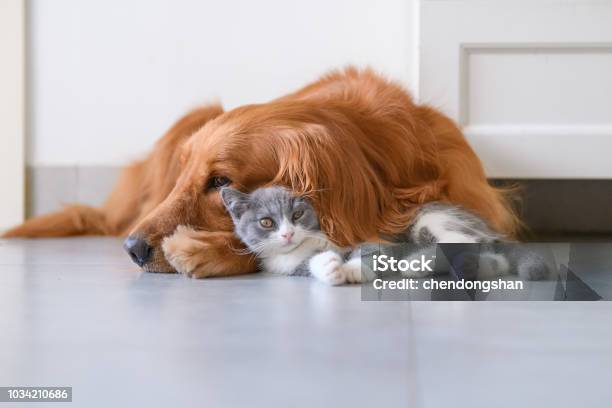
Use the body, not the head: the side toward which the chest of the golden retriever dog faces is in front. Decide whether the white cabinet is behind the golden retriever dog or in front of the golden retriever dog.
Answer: behind

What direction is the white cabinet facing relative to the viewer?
toward the camera

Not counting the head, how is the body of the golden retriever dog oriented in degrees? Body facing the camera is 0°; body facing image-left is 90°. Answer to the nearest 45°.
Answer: approximately 45°

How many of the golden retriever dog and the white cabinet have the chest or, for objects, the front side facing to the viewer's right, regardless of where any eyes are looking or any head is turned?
0
